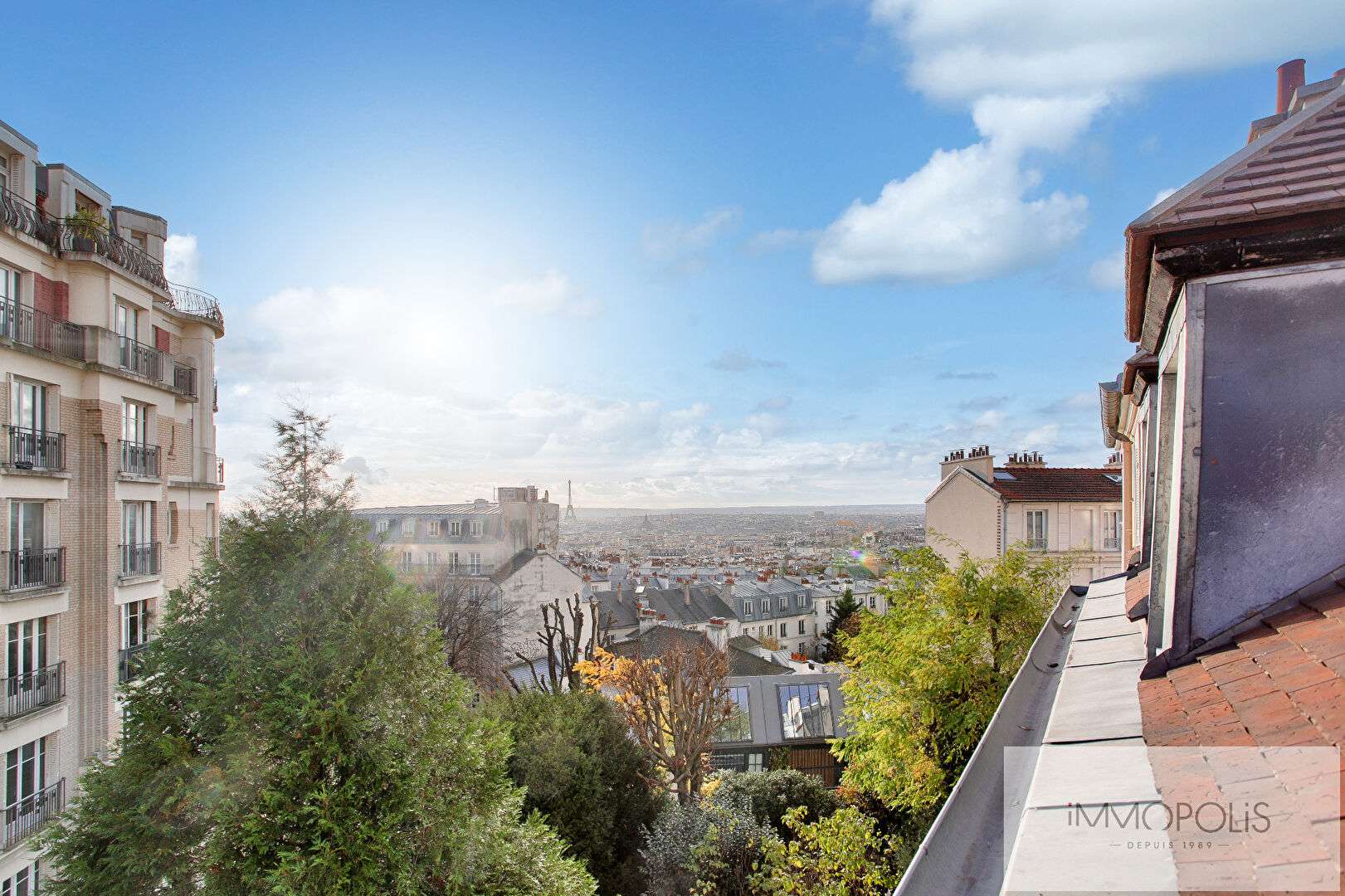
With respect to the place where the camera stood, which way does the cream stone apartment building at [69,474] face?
facing the viewer and to the right of the viewer

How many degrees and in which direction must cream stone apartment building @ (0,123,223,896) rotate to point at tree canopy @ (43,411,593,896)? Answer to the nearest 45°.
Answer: approximately 45° to its right

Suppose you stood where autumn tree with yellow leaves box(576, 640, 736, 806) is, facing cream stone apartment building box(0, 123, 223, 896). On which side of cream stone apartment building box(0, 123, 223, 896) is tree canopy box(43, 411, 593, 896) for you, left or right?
left
